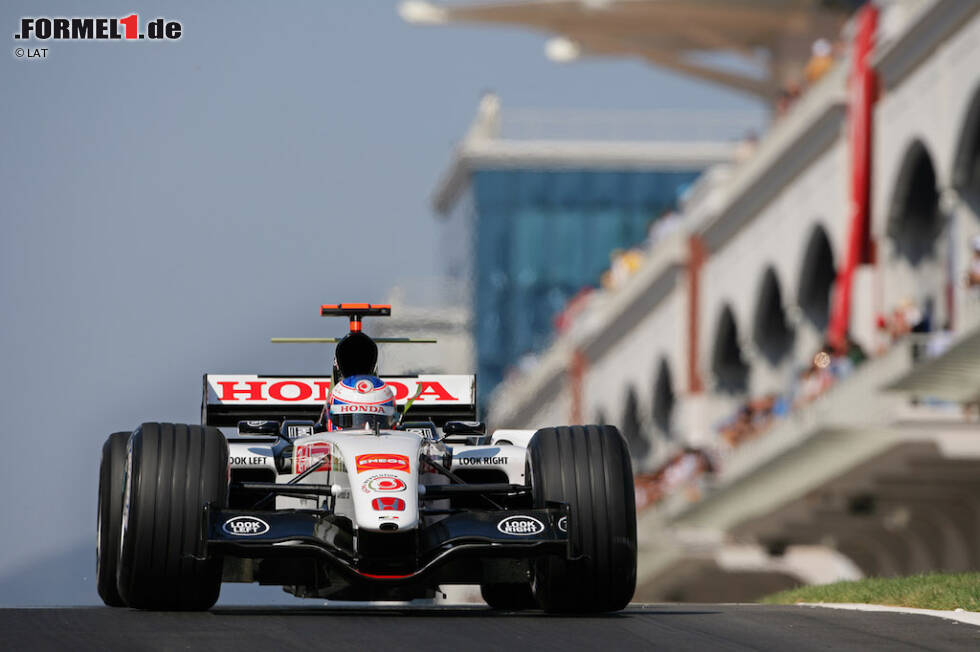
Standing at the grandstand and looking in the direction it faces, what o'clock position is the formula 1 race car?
The formula 1 race car is roughly at 11 o'clock from the grandstand.

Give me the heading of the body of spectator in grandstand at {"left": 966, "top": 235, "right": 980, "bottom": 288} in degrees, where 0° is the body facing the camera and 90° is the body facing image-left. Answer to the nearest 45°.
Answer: approximately 45°

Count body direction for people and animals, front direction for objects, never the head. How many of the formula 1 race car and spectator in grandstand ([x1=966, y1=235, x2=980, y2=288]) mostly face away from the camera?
0

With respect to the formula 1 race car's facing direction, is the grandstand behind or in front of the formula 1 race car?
behind

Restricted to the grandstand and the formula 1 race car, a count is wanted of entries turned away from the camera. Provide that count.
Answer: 0

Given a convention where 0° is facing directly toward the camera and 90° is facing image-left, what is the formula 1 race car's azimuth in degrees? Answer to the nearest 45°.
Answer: approximately 0°

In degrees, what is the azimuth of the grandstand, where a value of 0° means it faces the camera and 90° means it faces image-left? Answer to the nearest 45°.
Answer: approximately 45°

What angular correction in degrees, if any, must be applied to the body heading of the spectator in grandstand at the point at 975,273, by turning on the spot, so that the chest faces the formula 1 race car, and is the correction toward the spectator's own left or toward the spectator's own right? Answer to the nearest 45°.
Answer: approximately 45° to the spectator's own left
